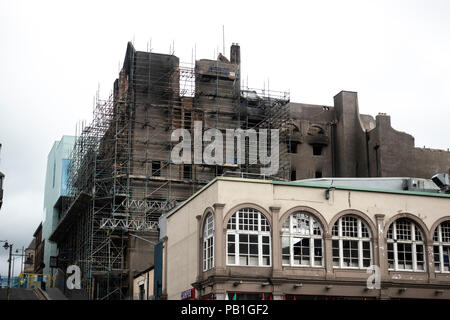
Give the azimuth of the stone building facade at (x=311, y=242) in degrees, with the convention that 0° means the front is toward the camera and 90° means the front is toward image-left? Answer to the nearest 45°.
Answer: approximately 0°
